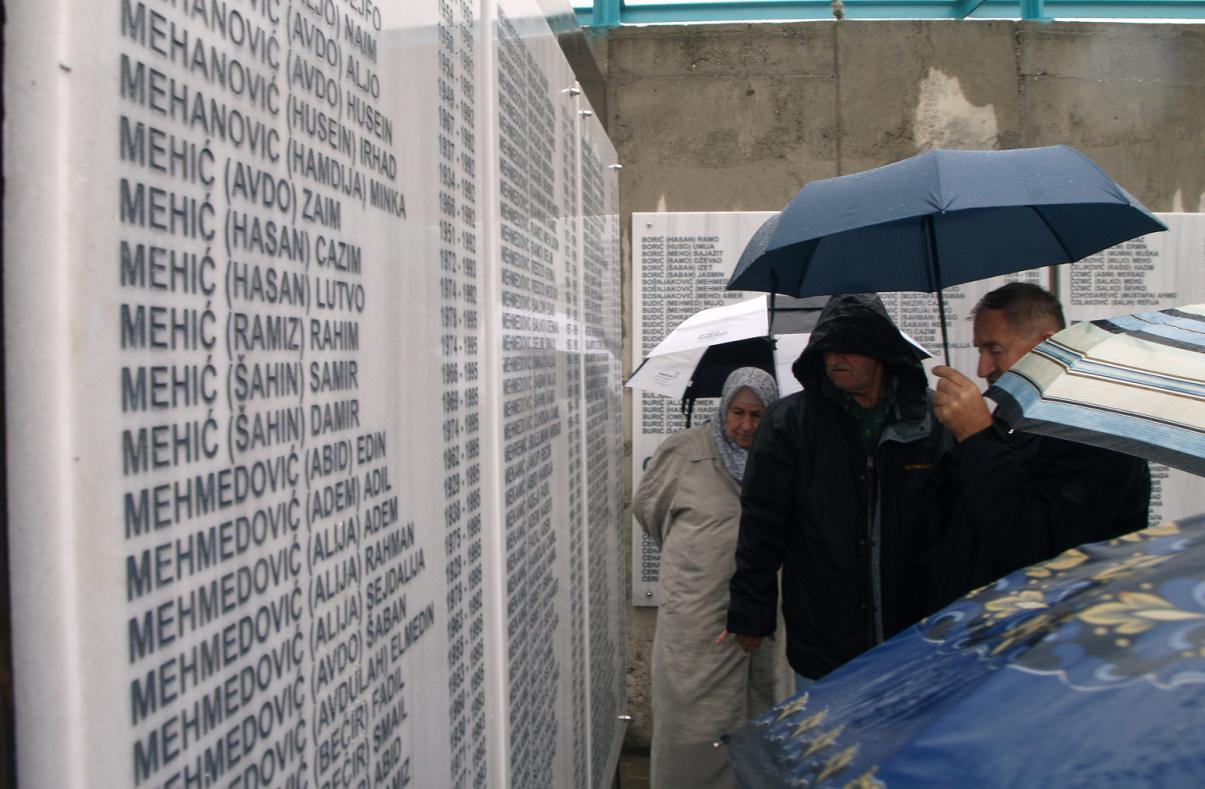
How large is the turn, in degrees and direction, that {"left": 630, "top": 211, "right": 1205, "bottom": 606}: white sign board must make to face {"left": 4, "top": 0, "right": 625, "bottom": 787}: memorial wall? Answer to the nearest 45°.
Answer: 0° — it already faces it

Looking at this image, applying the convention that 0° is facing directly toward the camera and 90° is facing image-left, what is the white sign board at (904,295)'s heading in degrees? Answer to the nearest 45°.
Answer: approximately 0°

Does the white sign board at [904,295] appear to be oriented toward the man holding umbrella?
yes

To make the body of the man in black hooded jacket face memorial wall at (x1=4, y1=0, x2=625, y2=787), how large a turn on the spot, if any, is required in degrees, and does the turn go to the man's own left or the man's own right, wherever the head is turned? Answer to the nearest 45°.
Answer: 0° — they already face it

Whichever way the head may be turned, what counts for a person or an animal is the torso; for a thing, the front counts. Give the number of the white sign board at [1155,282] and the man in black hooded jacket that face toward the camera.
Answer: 2

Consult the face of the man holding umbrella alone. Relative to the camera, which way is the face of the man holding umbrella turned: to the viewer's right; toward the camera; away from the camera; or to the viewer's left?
to the viewer's left

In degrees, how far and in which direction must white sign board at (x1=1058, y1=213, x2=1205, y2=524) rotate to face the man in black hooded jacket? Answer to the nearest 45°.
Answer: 0° — it already faces them
